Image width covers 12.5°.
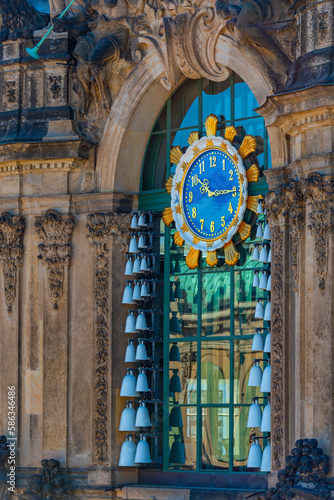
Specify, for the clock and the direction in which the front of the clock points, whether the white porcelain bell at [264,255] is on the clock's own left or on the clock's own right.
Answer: on the clock's own left

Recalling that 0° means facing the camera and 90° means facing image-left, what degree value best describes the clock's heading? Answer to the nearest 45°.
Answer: approximately 45°

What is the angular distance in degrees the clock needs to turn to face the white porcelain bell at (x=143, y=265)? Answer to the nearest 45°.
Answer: approximately 90° to its right

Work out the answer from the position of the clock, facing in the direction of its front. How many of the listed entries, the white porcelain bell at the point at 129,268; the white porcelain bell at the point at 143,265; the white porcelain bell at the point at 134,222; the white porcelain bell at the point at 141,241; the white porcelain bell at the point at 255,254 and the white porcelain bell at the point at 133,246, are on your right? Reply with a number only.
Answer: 5

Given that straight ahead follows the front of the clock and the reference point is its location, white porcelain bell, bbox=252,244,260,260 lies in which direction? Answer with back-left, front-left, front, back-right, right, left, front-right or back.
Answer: left

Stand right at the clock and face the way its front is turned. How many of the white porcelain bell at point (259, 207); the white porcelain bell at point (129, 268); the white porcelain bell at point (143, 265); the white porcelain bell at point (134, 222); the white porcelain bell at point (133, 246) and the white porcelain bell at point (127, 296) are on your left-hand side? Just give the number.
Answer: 1

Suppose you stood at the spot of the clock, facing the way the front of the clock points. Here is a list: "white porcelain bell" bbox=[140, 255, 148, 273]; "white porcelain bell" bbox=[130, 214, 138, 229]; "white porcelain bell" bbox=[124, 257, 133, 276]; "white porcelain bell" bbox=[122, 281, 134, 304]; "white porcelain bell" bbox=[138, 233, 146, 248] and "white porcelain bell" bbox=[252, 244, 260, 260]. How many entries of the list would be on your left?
1

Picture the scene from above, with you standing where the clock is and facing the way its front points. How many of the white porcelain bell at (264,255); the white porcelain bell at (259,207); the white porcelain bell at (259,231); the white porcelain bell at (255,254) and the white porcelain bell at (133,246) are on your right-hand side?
1

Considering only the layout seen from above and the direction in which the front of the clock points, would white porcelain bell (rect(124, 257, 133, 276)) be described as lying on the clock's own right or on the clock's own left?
on the clock's own right
